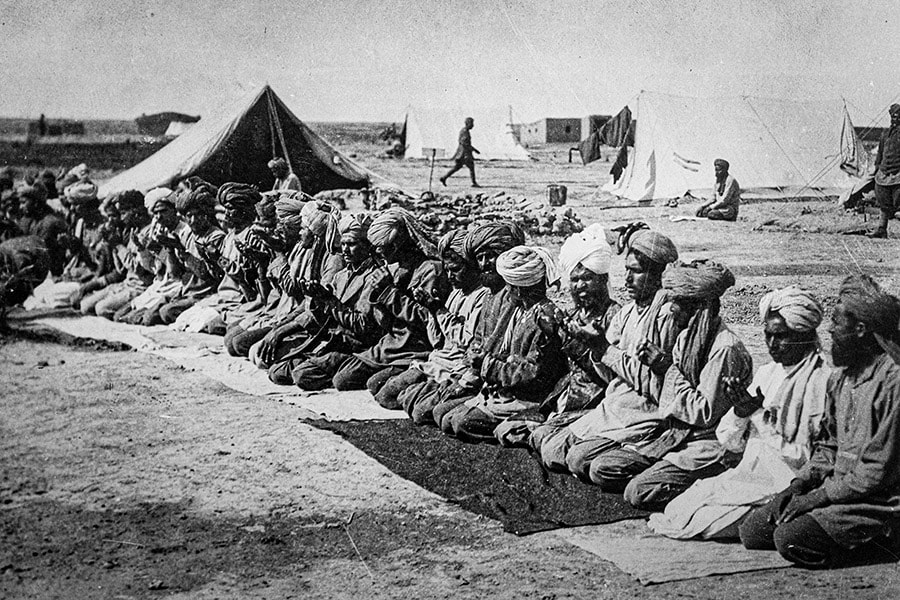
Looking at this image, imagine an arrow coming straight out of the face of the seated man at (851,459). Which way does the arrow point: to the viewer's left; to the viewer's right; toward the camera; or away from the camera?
to the viewer's left

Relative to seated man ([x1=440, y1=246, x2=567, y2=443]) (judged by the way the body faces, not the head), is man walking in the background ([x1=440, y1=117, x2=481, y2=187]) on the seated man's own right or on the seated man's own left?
on the seated man's own right

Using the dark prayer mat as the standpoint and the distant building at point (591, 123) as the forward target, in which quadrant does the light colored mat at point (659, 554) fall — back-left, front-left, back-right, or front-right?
back-right

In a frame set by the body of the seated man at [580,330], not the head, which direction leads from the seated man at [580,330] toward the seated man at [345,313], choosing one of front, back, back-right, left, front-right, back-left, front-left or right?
right

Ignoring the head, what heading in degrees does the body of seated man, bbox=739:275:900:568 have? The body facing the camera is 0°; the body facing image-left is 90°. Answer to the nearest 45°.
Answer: approximately 45°

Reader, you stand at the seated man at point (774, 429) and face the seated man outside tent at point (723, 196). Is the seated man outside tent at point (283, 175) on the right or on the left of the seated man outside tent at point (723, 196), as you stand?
left
